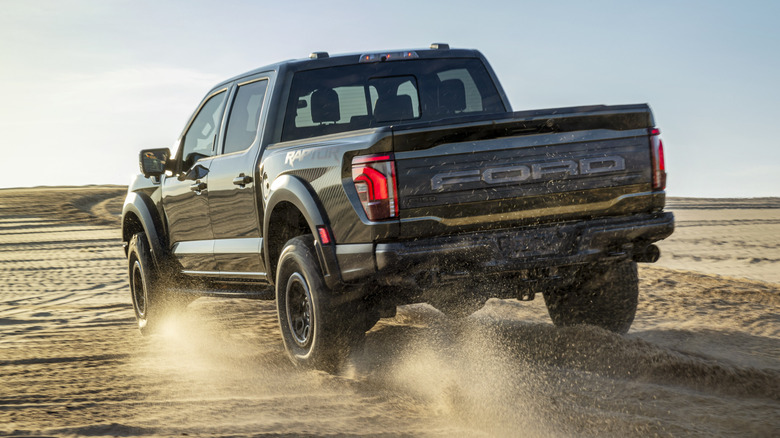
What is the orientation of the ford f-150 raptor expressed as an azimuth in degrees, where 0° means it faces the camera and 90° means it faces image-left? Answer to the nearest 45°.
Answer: approximately 135°
